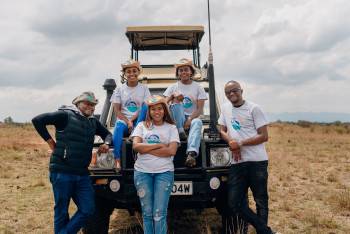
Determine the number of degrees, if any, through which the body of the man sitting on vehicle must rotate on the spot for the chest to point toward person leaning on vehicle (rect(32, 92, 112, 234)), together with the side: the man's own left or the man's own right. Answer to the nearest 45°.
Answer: approximately 45° to the man's own right

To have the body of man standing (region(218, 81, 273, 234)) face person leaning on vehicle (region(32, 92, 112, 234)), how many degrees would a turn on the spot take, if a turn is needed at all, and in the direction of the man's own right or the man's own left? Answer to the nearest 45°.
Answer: approximately 45° to the man's own right

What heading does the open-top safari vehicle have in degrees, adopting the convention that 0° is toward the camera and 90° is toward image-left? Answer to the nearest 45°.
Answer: approximately 0°

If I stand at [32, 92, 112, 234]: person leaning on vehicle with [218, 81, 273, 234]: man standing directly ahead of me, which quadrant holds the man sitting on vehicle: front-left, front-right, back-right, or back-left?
front-left

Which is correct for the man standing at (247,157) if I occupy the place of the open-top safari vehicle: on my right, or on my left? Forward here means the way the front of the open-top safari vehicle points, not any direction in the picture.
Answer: on my left

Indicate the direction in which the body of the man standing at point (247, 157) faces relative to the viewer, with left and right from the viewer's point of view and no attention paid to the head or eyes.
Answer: facing the viewer and to the left of the viewer

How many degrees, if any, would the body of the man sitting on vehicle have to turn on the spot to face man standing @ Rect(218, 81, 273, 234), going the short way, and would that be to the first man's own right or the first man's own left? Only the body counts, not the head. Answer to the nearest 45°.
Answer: approximately 45° to the first man's own left

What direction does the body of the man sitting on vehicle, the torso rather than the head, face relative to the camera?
toward the camera

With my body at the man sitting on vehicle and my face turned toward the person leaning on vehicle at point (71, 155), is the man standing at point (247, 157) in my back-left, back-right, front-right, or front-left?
back-left

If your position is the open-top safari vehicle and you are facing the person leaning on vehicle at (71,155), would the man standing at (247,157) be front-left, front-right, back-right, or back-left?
back-left

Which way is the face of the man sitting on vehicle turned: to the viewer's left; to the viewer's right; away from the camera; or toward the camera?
toward the camera
